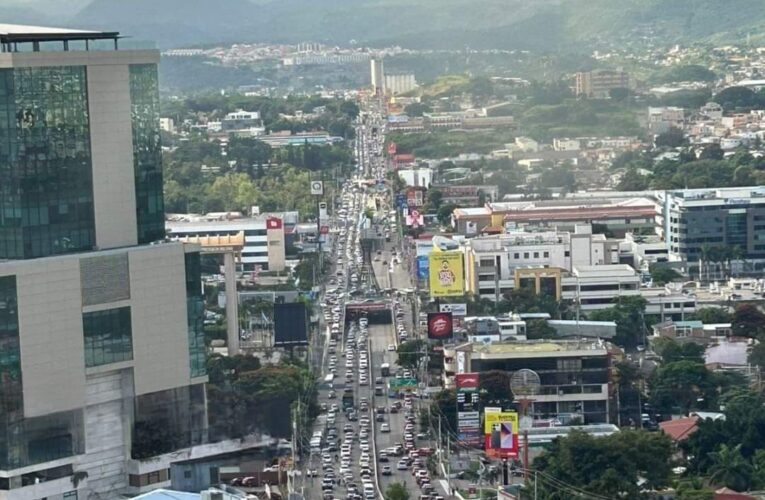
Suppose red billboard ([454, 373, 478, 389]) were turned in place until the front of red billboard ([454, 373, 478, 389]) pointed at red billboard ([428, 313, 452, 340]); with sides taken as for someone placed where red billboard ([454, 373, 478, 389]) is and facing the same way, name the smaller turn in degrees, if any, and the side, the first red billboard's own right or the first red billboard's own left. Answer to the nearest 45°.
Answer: approximately 180°

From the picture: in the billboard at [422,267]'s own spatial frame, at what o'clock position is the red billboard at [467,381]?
The red billboard is roughly at 12 o'clock from the billboard.

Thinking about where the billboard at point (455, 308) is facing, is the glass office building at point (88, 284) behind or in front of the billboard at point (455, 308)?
in front

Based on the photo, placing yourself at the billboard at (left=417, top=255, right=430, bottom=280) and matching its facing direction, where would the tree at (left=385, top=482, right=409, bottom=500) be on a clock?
The tree is roughly at 12 o'clock from the billboard.

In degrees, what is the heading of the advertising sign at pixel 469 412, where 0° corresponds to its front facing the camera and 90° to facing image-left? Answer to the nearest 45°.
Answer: approximately 0°

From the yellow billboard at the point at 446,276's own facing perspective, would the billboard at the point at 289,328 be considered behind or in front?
in front

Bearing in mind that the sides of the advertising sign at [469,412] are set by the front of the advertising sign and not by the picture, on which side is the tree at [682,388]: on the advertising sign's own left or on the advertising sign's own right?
on the advertising sign's own left

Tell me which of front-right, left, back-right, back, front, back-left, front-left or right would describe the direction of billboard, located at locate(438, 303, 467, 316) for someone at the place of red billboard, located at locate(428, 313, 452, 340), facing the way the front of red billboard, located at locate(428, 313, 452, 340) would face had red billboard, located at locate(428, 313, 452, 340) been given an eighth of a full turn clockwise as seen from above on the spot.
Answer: back-right
